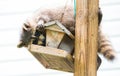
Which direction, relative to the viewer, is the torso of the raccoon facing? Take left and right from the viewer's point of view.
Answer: facing to the left of the viewer
